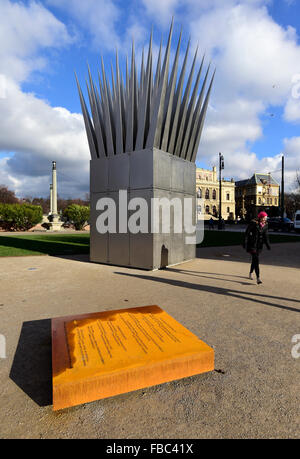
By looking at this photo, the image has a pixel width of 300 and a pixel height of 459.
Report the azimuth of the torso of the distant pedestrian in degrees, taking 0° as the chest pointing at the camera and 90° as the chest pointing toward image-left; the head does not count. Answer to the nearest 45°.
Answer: approximately 315°

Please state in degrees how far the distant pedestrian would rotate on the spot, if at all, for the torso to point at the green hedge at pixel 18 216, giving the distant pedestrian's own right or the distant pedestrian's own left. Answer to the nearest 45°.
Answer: approximately 180°

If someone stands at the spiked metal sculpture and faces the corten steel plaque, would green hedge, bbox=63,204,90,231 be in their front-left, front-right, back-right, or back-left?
back-right

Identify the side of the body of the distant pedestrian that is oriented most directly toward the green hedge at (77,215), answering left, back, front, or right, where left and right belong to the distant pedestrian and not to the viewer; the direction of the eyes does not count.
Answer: back

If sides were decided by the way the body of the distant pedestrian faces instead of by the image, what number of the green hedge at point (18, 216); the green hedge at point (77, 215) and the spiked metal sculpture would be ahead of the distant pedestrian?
0

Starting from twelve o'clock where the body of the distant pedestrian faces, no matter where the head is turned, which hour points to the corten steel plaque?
The corten steel plaque is roughly at 2 o'clock from the distant pedestrian.

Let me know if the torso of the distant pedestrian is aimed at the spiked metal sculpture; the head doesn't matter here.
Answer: no

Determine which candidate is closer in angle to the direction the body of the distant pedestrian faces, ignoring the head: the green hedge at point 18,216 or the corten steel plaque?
the corten steel plaque

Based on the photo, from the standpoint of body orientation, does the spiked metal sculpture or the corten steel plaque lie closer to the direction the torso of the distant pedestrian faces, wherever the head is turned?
the corten steel plaque

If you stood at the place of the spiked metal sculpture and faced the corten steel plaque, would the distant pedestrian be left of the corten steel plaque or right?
left

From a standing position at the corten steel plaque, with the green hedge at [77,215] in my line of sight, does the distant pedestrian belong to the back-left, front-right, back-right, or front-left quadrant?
front-right
